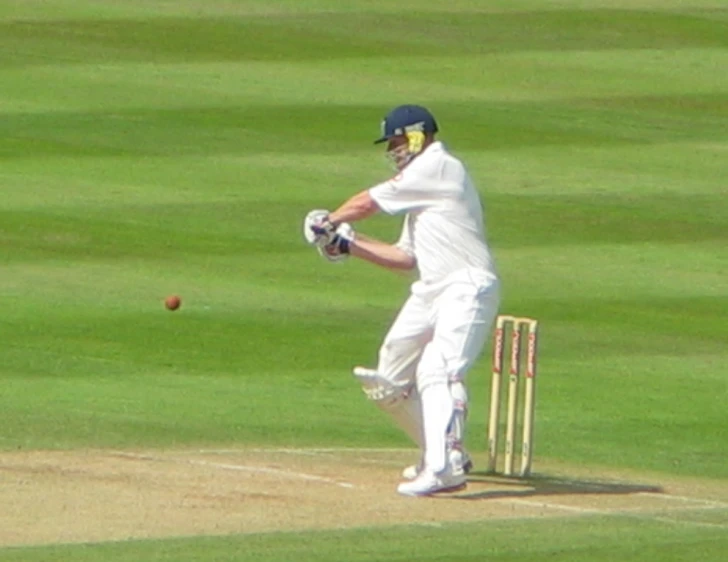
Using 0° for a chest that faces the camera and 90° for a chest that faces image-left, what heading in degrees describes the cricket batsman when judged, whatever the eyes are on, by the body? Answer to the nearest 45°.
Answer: approximately 90°
